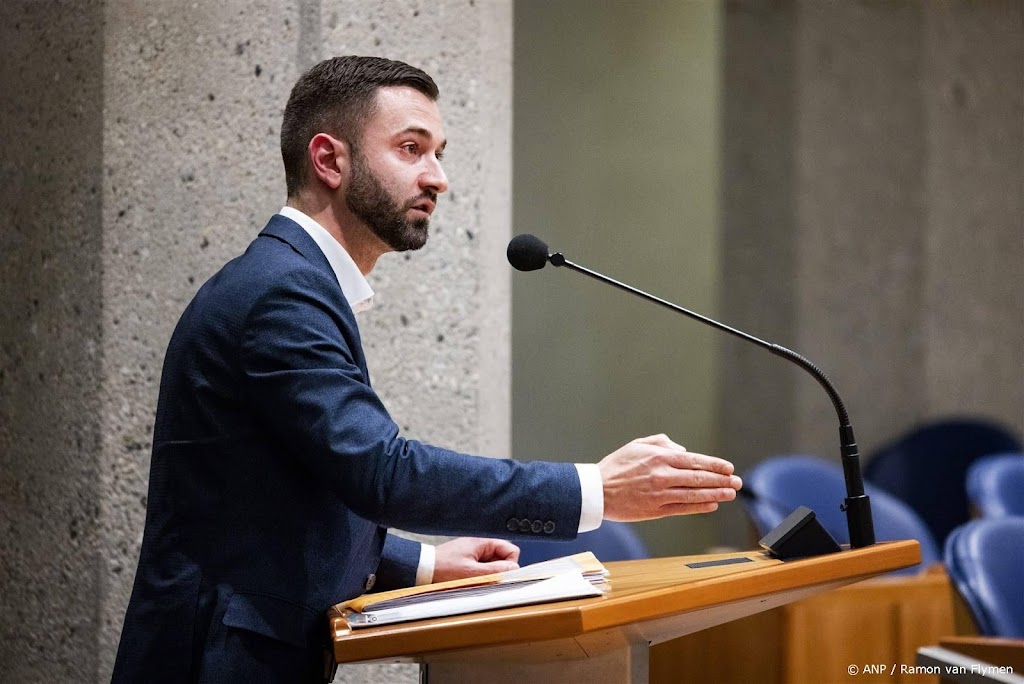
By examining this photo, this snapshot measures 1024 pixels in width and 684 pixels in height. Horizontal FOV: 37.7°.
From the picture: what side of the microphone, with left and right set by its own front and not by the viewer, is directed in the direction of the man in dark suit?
front

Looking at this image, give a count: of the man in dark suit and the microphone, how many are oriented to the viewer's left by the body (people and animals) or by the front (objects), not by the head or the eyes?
1

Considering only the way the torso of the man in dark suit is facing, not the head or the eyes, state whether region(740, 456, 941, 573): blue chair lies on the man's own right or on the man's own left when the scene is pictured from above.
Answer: on the man's own left

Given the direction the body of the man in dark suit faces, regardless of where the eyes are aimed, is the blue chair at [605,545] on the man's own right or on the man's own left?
on the man's own left

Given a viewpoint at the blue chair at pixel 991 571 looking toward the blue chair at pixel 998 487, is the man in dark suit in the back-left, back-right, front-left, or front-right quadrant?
back-left

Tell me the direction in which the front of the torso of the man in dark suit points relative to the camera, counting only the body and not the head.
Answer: to the viewer's right

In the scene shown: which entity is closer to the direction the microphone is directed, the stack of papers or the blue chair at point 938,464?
the stack of papers

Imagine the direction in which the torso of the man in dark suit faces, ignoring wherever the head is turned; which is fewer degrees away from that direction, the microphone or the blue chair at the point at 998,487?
the microphone

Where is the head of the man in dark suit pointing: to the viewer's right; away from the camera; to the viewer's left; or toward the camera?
to the viewer's right

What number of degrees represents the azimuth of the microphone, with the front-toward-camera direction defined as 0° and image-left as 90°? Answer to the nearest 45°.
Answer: approximately 90°

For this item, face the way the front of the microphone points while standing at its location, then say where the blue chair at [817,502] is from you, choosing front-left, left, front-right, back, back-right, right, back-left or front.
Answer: right

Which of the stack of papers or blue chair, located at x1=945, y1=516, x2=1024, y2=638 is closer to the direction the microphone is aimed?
the stack of papers

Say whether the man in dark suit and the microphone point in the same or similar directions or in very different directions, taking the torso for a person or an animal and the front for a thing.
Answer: very different directions
